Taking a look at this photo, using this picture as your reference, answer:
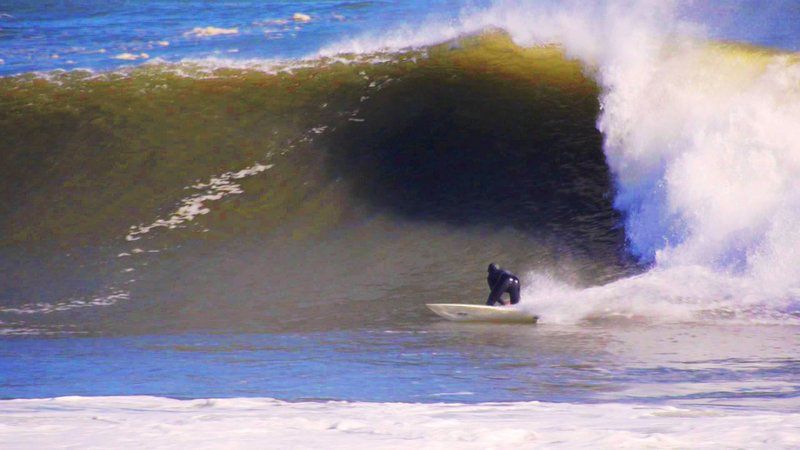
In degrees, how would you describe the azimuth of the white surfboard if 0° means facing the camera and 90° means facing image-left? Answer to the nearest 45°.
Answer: approximately 90°
